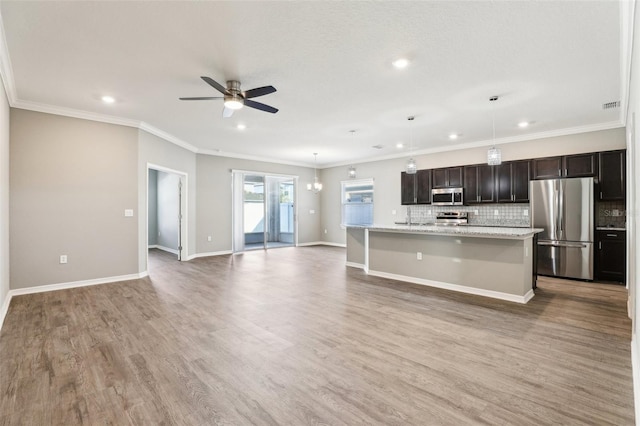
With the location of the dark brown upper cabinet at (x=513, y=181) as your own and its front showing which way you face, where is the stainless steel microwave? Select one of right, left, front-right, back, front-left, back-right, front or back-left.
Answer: right

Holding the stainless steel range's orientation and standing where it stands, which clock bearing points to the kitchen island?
The kitchen island is roughly at 12 o'clock from the stainless steel range.

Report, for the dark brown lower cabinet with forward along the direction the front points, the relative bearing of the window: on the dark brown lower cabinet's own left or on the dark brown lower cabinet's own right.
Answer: on the dark brown lower cabinet's own right

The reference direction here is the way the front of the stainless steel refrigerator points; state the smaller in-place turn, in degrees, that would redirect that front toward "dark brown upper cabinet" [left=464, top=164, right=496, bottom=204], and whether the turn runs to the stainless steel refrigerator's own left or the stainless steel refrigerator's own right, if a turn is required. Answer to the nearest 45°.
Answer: approximately 90° to the stainless steel refrigerator's own right

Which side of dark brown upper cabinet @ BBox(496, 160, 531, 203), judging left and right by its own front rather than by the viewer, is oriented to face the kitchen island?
front

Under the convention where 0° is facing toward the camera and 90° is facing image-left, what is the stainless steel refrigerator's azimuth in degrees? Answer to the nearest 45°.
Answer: approximately 0°

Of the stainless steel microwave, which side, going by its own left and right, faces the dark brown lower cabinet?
left

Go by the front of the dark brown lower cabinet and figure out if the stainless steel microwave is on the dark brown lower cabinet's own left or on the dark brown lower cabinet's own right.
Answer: on the dark brown lower cabinet's own right

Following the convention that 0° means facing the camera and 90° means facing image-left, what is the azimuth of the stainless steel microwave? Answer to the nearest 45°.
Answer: approximately 0°

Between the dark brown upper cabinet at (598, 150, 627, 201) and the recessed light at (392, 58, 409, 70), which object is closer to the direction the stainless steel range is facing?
the recessed light
